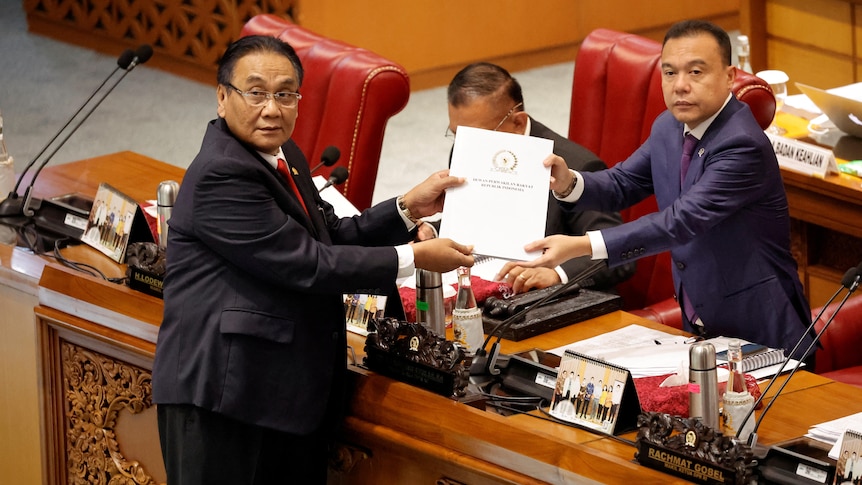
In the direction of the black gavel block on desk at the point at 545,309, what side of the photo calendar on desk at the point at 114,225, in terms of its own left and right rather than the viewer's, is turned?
left

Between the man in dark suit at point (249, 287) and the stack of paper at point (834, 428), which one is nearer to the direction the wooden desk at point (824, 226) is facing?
the man in dark suit

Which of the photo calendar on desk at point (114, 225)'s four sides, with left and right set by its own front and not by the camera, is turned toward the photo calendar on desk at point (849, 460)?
left

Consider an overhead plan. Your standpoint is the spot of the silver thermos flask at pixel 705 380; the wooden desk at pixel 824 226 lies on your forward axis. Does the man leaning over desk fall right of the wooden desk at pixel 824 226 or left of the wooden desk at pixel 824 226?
left

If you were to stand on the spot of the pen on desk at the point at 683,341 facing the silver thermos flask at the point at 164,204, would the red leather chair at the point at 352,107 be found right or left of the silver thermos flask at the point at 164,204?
right

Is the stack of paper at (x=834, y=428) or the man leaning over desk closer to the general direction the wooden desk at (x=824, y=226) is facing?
the man leaning over desk

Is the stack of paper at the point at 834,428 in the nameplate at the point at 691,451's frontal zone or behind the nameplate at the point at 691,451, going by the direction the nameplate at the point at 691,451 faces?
behind
